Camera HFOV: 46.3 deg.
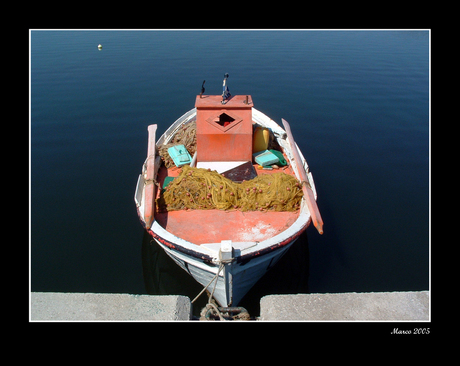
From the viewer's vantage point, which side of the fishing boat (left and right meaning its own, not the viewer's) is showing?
front
